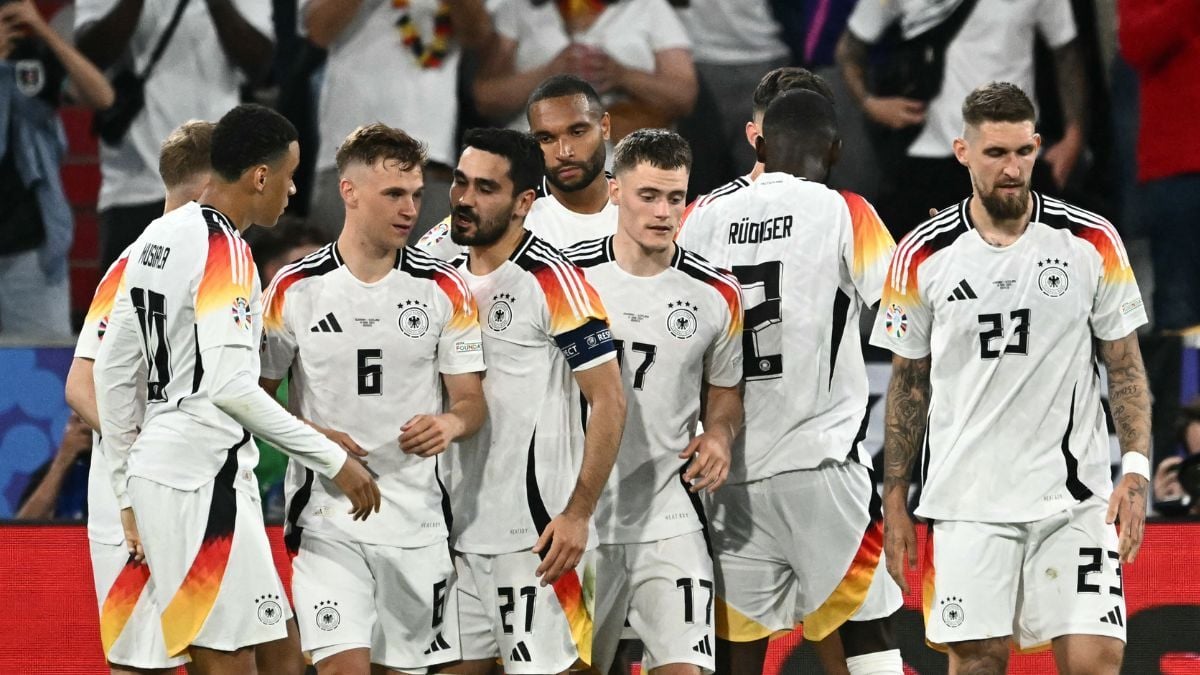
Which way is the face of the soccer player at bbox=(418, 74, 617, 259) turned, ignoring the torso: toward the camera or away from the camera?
toward the camera

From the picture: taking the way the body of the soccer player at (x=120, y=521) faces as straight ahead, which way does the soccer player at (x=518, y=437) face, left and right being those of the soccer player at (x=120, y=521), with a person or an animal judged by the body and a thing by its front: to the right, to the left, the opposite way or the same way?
the opposite way

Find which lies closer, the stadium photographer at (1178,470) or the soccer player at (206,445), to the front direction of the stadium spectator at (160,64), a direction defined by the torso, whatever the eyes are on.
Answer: the soccer player

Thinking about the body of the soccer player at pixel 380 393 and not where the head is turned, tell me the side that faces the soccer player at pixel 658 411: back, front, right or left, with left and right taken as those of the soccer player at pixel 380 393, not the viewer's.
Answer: left

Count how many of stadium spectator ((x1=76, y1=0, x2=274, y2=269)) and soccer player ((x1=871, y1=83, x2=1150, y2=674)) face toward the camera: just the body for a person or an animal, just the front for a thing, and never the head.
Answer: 2

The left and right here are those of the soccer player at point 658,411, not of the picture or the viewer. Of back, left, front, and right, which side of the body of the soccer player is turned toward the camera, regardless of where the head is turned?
front

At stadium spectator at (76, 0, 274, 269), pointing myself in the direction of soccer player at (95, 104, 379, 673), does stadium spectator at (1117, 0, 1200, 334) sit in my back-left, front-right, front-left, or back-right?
front-left

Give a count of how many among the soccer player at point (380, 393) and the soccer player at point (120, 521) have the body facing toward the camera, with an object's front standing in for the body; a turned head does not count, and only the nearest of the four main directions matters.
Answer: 1

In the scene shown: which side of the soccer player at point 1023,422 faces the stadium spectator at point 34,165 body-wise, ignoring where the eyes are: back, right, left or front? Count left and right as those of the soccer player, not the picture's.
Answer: right

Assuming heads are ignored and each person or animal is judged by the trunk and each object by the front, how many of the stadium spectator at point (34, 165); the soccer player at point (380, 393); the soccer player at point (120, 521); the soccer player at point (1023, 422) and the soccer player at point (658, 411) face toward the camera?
4

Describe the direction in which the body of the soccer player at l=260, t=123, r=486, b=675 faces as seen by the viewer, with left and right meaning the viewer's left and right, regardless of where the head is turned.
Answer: facing the viewer

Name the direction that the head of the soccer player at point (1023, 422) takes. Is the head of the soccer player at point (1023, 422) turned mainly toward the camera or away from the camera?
toward the camera

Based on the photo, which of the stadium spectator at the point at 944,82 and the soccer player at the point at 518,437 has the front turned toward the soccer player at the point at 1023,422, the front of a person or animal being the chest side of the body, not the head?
the stadium spectator
